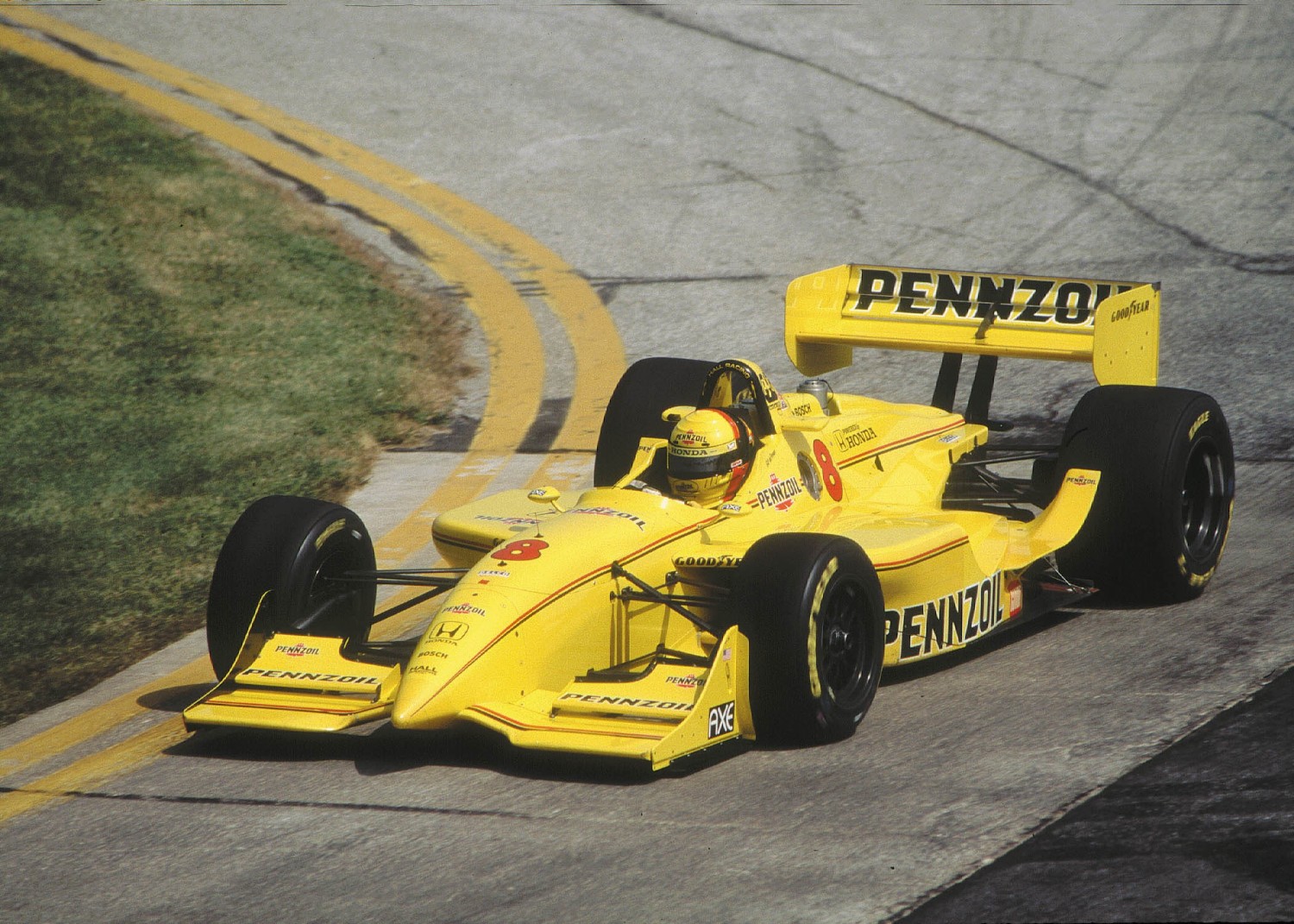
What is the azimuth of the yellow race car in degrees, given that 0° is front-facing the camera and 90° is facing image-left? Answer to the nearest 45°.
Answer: approximately 45°
